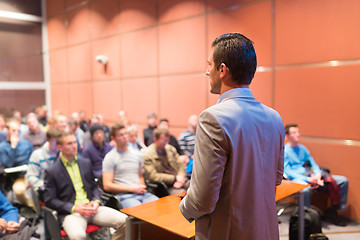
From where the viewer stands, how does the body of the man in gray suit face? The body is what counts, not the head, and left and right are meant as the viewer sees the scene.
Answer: facing away from the viewer and to the left of the viewer

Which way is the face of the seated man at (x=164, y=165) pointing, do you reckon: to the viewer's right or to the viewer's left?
to the viewer's right

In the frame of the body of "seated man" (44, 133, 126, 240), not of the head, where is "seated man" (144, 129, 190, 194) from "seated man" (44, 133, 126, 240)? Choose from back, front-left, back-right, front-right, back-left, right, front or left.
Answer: left

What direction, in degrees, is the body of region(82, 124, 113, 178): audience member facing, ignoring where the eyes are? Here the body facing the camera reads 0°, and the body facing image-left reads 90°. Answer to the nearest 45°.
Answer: approximately 315°

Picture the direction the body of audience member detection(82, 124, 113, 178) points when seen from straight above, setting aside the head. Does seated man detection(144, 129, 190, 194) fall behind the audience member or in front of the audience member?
in front

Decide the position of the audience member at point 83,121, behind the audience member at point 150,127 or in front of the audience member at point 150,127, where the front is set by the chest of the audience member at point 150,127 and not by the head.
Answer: behind

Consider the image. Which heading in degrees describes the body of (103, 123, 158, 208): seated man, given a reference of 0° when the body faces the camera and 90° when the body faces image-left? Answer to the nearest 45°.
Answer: approximately 315°

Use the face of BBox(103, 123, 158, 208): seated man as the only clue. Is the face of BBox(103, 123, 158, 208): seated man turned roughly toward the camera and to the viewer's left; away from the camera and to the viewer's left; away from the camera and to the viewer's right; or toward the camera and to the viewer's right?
toward the camera and to the viewer's right

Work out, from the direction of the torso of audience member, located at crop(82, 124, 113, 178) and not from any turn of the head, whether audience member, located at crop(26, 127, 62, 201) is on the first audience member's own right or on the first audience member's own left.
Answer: on the first audience member's own right

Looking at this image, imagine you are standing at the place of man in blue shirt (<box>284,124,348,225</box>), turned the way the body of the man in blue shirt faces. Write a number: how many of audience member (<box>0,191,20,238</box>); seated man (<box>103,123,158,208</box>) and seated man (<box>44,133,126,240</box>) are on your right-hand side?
3

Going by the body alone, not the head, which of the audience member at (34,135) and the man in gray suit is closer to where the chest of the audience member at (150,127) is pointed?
the man in gray suit
